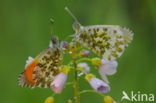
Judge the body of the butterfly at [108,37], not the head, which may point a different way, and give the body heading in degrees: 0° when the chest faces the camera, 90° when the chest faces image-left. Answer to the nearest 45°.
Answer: approximately 90°

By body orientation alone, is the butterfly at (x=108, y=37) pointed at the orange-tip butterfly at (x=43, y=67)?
yes

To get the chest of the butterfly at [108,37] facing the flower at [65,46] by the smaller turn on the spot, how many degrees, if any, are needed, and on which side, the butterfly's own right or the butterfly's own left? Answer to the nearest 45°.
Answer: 0° — it already faces it
